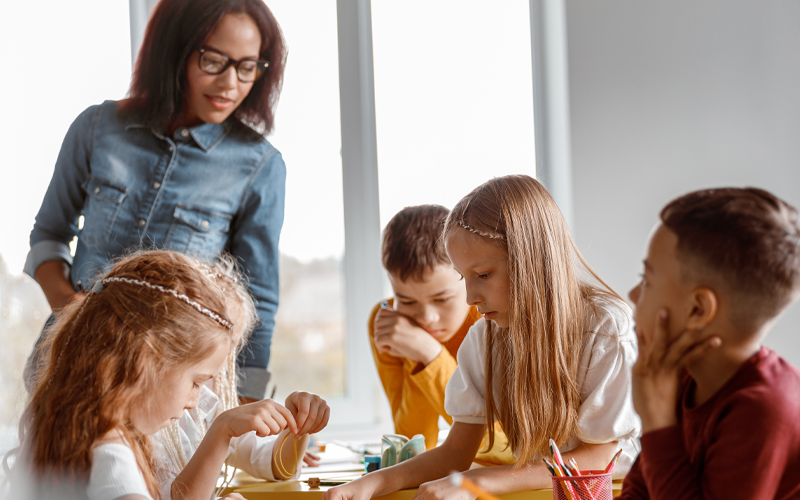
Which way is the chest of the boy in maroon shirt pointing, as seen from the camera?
to the viewer's left

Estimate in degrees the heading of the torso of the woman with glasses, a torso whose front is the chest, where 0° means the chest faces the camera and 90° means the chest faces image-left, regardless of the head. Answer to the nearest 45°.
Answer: approximately 0°

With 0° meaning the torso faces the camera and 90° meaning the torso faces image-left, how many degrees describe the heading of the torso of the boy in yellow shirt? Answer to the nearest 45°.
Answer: approximately 0°

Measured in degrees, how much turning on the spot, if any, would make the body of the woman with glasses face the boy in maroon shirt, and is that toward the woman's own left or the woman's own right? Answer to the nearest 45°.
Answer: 0° — they already face them

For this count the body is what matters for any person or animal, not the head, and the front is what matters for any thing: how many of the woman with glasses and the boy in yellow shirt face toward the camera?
2

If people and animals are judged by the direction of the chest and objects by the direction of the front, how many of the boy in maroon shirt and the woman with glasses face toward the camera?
1

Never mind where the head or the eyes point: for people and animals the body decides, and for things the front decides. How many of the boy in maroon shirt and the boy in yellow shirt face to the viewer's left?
1

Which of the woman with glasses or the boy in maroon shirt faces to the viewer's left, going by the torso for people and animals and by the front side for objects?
the boy in maroon shirt

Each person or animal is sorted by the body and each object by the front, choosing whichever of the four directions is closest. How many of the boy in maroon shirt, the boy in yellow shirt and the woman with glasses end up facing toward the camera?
2
